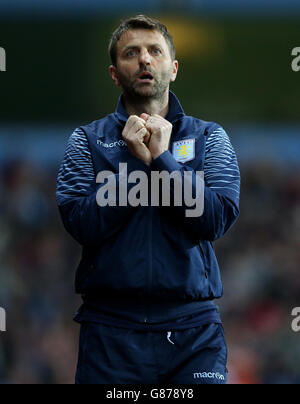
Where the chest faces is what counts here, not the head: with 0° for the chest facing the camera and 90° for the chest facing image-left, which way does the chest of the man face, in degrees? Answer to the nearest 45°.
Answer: approximately 0°
